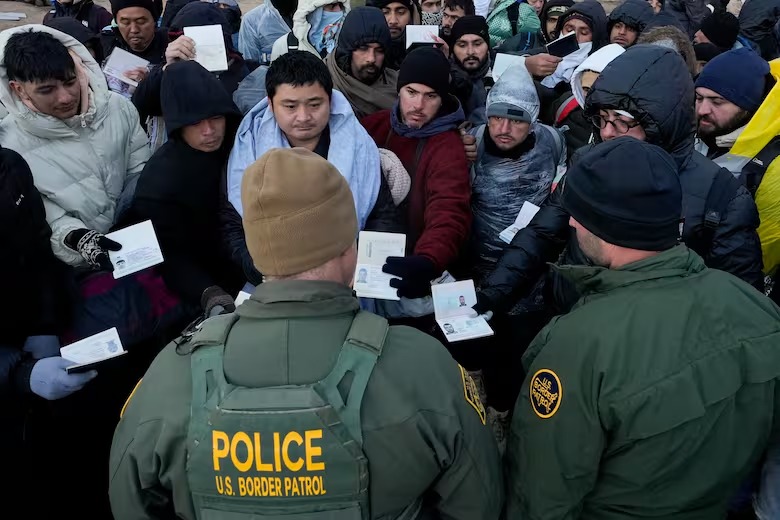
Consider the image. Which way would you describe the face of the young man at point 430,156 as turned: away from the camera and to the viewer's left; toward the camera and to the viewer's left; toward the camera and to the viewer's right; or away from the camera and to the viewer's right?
toward the camera and to the viewer's left

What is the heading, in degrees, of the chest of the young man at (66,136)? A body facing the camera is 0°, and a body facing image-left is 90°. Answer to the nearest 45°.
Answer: approximately 315°

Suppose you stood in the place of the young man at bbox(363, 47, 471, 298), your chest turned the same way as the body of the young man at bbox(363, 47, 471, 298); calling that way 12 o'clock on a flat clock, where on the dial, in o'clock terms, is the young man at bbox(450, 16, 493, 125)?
the young man at bbox(450, 16, 493, 125) is roughly at 5 o'clock from the young man at bbox(363, 47, 471, 298).

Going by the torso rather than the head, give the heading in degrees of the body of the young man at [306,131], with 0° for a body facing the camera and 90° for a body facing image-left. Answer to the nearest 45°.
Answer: approximately 0°

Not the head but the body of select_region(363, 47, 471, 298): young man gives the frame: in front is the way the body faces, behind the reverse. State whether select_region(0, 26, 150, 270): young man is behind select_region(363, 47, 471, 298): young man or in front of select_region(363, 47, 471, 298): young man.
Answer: in front

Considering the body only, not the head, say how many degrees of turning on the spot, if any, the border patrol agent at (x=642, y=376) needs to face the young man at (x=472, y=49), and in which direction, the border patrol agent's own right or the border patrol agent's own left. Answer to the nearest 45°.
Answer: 0° — they already face them

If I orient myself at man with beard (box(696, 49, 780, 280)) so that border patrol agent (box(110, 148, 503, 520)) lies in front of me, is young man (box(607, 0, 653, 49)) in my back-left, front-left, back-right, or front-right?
back-right

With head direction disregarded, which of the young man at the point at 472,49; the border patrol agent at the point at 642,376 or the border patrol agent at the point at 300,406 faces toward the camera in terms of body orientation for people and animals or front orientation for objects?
the young man

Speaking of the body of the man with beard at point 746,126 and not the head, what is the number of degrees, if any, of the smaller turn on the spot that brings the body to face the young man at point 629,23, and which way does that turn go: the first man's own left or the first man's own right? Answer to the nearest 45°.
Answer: approximately 90° to the first man's own right

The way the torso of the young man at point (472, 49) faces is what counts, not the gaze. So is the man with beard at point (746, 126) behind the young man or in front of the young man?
in front

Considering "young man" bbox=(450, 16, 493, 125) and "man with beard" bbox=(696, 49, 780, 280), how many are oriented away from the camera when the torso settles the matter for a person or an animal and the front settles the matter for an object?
0

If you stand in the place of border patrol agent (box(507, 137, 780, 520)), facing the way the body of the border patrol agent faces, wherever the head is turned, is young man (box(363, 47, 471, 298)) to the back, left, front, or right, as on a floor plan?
front

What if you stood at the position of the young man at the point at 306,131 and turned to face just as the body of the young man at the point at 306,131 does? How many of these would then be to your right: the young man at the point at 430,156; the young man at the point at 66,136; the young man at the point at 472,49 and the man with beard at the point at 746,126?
1

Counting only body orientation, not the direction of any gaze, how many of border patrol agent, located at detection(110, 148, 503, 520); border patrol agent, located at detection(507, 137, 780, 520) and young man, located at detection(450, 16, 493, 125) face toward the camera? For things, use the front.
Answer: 1

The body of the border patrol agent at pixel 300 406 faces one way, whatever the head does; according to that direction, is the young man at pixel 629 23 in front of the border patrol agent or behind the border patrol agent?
in front

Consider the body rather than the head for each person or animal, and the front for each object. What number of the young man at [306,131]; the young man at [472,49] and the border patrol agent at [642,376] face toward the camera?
2
